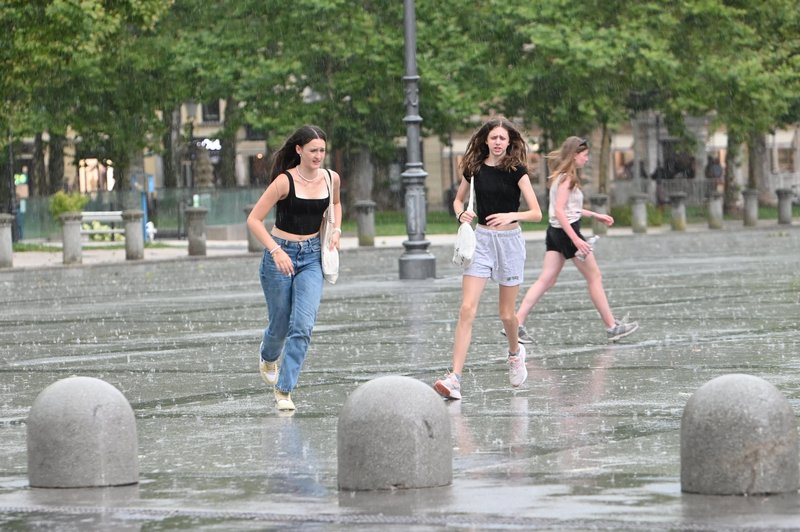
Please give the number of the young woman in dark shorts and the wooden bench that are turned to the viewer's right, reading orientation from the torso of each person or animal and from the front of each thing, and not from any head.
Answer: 1

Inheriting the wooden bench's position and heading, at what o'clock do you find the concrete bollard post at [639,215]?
The concrete bollard post is roughly at 9 o'clock from the wooden bench.

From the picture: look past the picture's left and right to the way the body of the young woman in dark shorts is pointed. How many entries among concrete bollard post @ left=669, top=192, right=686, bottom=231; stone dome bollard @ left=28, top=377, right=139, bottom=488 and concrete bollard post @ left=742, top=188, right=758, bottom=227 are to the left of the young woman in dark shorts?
2

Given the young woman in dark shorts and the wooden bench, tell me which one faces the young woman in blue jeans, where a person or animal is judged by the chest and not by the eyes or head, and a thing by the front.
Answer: the wooden bench

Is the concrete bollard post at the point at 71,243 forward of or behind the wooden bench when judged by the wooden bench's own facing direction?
forward

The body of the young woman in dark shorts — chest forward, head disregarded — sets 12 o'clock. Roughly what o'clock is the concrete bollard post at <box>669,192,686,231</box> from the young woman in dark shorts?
The concrete bollard post is roughly at 9 o'clock from the young woman in dark shorts.

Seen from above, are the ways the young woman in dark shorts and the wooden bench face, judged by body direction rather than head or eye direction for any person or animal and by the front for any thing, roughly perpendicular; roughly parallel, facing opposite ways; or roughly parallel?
roughly perpendicular

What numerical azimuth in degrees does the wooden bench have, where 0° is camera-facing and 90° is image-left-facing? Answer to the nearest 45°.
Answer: approximately 0°

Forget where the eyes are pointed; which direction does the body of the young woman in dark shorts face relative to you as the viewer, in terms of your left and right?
facing to the right of the viewer

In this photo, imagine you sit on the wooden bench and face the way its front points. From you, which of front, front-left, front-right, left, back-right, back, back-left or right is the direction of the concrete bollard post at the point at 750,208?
left

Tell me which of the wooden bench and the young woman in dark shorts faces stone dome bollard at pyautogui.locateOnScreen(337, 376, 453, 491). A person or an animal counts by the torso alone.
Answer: the wooden bench

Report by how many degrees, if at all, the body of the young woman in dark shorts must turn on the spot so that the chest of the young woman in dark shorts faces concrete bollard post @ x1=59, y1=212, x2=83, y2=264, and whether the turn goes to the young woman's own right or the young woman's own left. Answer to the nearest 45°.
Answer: approximately 135° to the young woman's own left

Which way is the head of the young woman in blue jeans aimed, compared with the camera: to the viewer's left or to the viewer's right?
to the viewer's right

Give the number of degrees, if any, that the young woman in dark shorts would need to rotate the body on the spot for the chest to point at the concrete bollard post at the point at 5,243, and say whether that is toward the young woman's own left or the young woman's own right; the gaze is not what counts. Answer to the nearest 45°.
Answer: approximately 135° to the young woman's own left

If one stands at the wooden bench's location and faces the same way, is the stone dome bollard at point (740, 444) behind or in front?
in front
